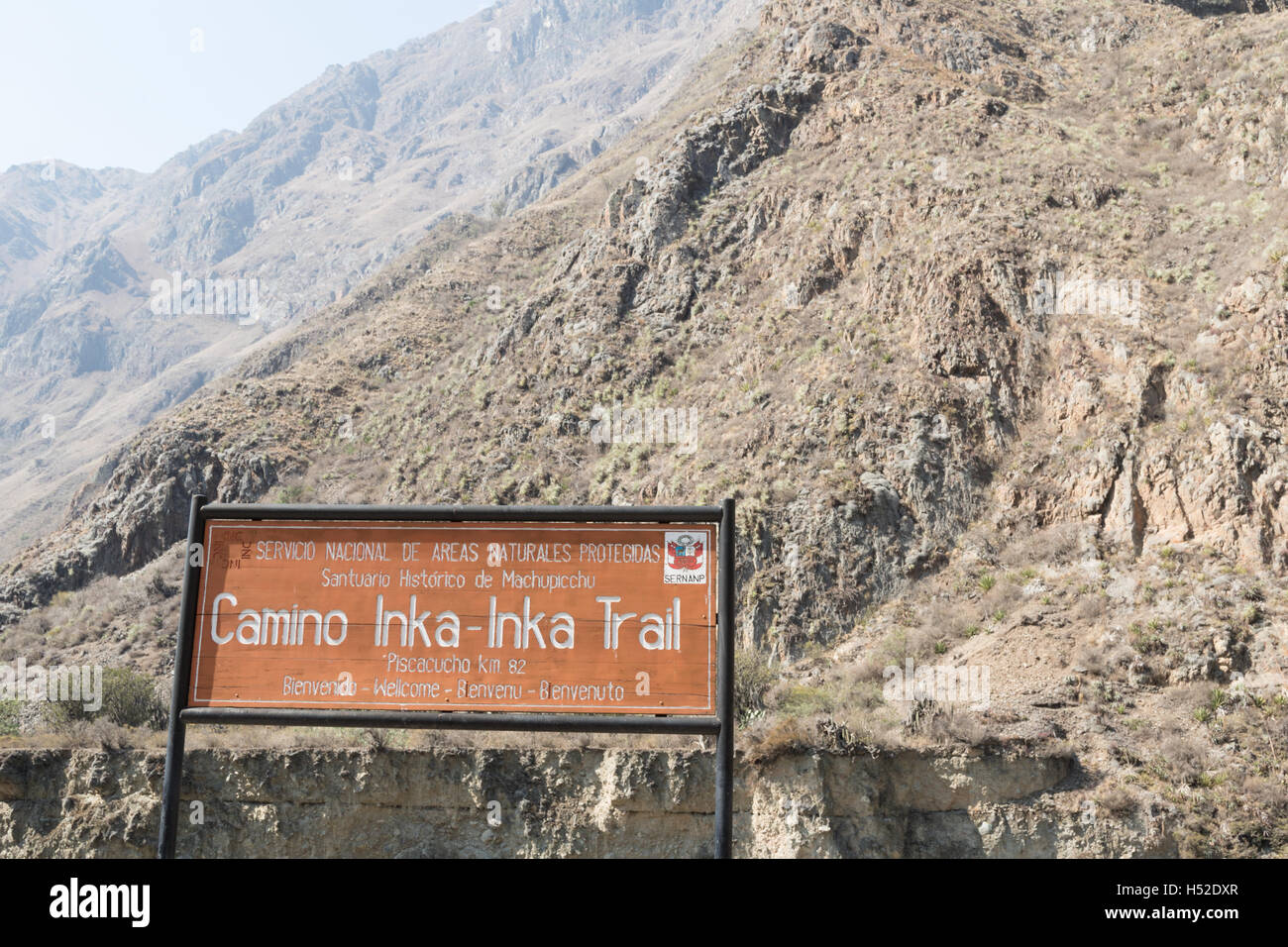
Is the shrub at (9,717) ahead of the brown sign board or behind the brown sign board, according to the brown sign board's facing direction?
behind

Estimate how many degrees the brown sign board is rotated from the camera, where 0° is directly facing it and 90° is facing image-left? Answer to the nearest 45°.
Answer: approximately 0°

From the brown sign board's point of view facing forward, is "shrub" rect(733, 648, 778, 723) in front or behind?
behind

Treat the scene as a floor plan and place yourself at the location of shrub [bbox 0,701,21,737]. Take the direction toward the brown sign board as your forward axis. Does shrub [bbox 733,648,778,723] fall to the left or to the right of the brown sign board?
left

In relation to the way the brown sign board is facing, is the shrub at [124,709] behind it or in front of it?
behind
